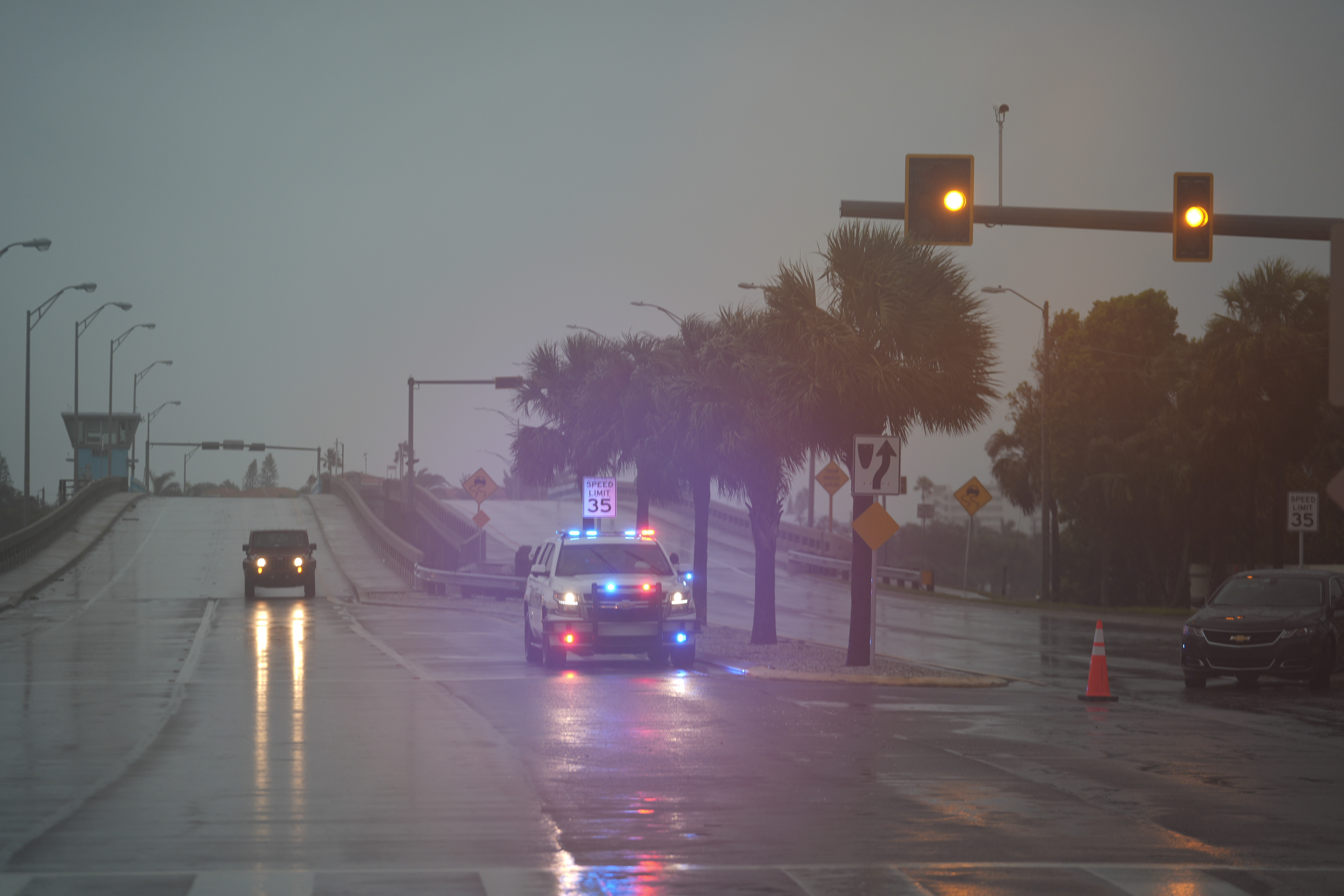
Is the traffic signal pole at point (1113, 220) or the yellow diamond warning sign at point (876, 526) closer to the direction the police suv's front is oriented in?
the traffic signal pole

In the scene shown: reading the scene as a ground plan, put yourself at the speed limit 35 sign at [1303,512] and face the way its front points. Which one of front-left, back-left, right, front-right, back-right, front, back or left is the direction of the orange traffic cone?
front

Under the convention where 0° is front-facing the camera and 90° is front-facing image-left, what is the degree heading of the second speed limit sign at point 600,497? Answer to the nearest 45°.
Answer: approximately 0°

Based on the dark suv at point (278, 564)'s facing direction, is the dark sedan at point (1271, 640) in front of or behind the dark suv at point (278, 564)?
in front

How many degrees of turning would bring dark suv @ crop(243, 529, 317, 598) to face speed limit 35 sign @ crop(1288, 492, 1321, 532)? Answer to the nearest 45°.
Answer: approximately 45° to its left

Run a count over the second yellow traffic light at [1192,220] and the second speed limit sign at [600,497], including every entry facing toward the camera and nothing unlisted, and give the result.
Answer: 2

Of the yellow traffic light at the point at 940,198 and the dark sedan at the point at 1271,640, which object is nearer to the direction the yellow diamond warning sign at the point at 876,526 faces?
the yellow traffic light

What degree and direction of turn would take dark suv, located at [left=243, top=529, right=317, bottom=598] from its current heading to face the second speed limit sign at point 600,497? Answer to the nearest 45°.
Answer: approximately 45° to its left

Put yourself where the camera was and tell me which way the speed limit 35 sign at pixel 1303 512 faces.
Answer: facing the viewer

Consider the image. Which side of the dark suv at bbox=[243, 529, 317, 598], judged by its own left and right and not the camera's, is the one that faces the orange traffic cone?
front

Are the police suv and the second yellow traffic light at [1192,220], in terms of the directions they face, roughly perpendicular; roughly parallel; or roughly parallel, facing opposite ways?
roughly parallel
